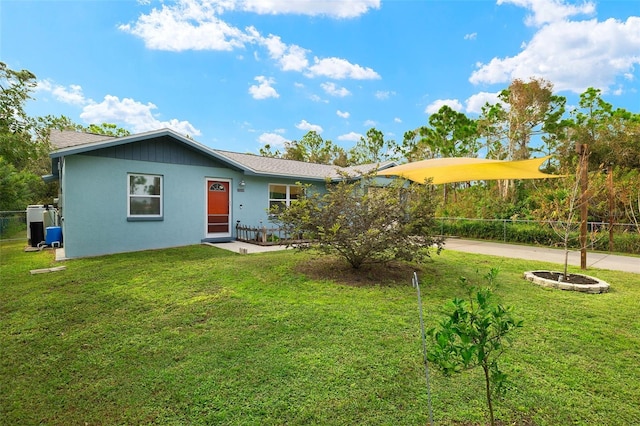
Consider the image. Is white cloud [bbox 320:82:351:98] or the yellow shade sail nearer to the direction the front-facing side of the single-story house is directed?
the yellow shade sail

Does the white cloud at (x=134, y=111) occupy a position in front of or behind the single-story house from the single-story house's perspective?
behind

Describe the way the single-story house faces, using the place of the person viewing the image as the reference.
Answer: facing the viewer and to the right of the viewer

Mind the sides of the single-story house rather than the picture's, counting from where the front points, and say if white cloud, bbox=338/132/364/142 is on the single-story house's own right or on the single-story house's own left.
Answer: on the single-story house's own left

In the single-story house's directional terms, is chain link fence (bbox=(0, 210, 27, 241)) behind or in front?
behind

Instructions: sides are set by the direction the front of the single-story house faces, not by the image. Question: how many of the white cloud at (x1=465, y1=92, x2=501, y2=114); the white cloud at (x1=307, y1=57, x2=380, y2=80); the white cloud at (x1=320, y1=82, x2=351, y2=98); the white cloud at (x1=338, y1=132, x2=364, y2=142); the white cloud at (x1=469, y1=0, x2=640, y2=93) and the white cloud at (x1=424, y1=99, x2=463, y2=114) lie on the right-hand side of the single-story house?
0

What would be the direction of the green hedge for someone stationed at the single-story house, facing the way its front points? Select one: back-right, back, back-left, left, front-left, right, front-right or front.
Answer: front-left

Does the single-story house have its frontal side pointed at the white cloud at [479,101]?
no
